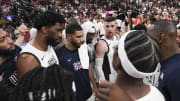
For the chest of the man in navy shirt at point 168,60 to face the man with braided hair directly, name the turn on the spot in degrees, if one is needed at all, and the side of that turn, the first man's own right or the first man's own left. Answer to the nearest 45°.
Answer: approximately 90° to the first man's own left

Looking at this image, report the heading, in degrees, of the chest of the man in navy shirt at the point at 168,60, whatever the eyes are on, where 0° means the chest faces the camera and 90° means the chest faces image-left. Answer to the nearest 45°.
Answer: approximately 90°
